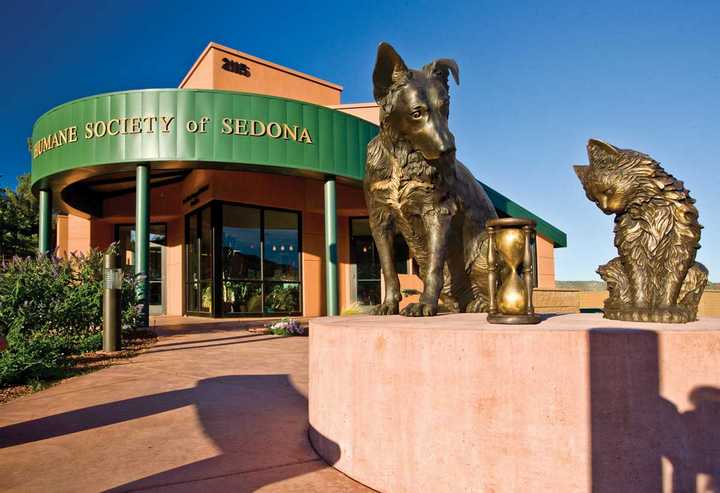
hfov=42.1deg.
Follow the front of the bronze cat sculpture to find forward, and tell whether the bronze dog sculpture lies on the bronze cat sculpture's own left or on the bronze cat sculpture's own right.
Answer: on the bronze cat sculpture's own right

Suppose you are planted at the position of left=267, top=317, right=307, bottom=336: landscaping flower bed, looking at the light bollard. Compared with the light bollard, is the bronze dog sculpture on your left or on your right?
left

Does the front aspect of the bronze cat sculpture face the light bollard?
no

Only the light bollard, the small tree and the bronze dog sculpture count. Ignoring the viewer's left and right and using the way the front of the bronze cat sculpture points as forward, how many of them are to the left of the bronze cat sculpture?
0

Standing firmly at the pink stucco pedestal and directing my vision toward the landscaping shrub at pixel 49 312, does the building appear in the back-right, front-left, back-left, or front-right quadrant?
front-right

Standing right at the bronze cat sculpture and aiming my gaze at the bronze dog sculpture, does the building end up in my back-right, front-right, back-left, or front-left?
front-right

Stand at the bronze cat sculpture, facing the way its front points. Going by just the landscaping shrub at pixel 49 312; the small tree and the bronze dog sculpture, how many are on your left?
0
